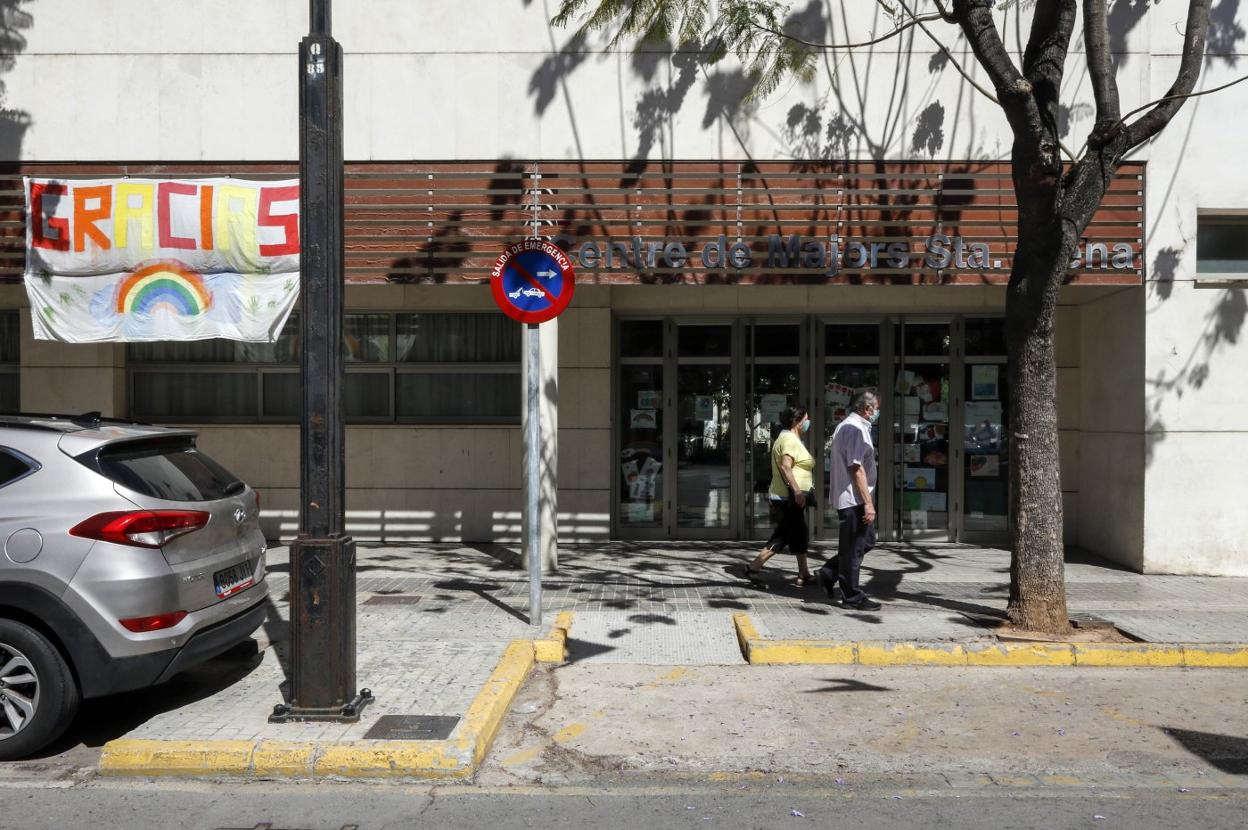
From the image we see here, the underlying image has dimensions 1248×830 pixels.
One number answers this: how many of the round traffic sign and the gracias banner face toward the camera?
2

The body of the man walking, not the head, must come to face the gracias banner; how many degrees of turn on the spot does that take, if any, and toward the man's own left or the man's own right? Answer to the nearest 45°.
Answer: approximately 180°

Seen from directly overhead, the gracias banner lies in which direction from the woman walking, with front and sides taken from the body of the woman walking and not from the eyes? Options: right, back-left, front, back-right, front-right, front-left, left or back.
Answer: back

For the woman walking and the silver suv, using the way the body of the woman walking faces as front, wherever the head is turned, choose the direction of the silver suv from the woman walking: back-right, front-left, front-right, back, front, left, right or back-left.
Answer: back-right

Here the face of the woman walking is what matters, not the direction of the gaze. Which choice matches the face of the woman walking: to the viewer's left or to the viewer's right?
to the viewer's right

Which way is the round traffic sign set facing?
toward the camera

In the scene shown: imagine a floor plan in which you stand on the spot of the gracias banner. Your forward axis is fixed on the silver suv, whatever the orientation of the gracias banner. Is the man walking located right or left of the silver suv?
left

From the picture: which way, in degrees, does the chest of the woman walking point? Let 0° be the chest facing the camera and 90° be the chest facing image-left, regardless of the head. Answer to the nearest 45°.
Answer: approximately 270°

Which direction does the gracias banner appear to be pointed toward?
toward the camera

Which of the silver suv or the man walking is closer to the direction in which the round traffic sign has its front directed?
the silver suv
